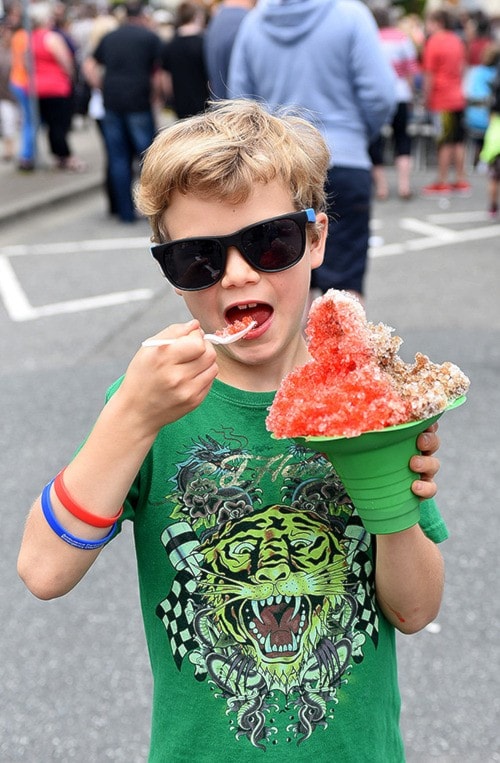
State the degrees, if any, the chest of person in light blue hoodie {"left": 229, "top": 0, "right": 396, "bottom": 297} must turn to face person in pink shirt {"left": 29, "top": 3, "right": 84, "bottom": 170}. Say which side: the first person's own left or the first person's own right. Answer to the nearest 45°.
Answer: approximately 45° to the first person's own left

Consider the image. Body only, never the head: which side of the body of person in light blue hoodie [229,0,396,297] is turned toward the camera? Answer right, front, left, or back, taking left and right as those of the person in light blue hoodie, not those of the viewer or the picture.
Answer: back

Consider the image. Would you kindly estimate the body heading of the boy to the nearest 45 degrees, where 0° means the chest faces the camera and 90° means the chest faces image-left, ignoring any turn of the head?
approximately 0°

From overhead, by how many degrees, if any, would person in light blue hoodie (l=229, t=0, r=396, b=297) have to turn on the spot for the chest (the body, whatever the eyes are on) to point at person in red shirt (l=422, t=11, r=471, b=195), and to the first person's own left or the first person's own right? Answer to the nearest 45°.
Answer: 0° — they already face them

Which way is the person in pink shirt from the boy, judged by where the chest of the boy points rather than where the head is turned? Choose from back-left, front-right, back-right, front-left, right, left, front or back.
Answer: back

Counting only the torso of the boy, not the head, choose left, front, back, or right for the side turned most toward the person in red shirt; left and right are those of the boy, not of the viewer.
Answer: back

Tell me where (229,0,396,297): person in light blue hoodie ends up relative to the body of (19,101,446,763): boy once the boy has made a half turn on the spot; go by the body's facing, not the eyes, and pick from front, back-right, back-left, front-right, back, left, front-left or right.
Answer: front

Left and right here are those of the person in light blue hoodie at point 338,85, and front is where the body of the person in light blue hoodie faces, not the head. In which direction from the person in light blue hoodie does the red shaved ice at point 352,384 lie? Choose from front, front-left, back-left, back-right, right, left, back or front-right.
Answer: back
